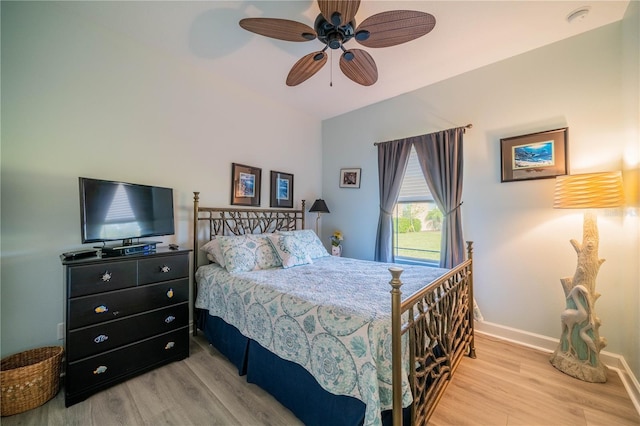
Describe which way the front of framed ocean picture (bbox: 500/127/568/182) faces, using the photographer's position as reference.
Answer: facing the viewer and to the left of the viewer

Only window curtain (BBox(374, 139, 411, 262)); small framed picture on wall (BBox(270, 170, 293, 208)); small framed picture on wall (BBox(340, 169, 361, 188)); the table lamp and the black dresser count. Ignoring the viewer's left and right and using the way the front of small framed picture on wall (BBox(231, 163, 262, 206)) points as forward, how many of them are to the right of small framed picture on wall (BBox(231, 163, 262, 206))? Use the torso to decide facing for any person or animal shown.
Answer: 1

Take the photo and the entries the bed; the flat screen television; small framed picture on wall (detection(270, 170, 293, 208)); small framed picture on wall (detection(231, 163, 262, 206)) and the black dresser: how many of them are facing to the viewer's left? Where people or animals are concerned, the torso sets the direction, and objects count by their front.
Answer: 0

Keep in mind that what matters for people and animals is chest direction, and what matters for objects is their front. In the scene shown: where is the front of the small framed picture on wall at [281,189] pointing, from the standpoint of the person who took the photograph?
facing the viewer and to the right of the viewer

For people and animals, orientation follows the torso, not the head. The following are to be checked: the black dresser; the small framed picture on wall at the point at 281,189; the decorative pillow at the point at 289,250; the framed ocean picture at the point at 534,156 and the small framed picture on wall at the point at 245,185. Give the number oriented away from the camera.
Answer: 0

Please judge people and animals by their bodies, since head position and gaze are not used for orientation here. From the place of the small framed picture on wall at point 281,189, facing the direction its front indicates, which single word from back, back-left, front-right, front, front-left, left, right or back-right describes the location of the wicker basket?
right

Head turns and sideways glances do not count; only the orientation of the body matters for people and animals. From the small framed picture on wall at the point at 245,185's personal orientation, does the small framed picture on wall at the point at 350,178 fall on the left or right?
on its left

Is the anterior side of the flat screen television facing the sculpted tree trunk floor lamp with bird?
yes

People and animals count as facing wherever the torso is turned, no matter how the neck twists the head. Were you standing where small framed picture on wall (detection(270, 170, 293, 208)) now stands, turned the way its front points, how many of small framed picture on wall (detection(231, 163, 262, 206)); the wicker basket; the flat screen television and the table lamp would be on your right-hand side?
3

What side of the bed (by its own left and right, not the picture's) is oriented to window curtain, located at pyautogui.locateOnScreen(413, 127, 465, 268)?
left

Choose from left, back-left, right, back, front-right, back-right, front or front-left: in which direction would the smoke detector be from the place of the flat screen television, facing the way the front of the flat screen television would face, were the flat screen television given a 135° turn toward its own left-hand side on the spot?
back-right

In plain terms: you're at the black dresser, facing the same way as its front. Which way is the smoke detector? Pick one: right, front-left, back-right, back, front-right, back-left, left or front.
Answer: front
